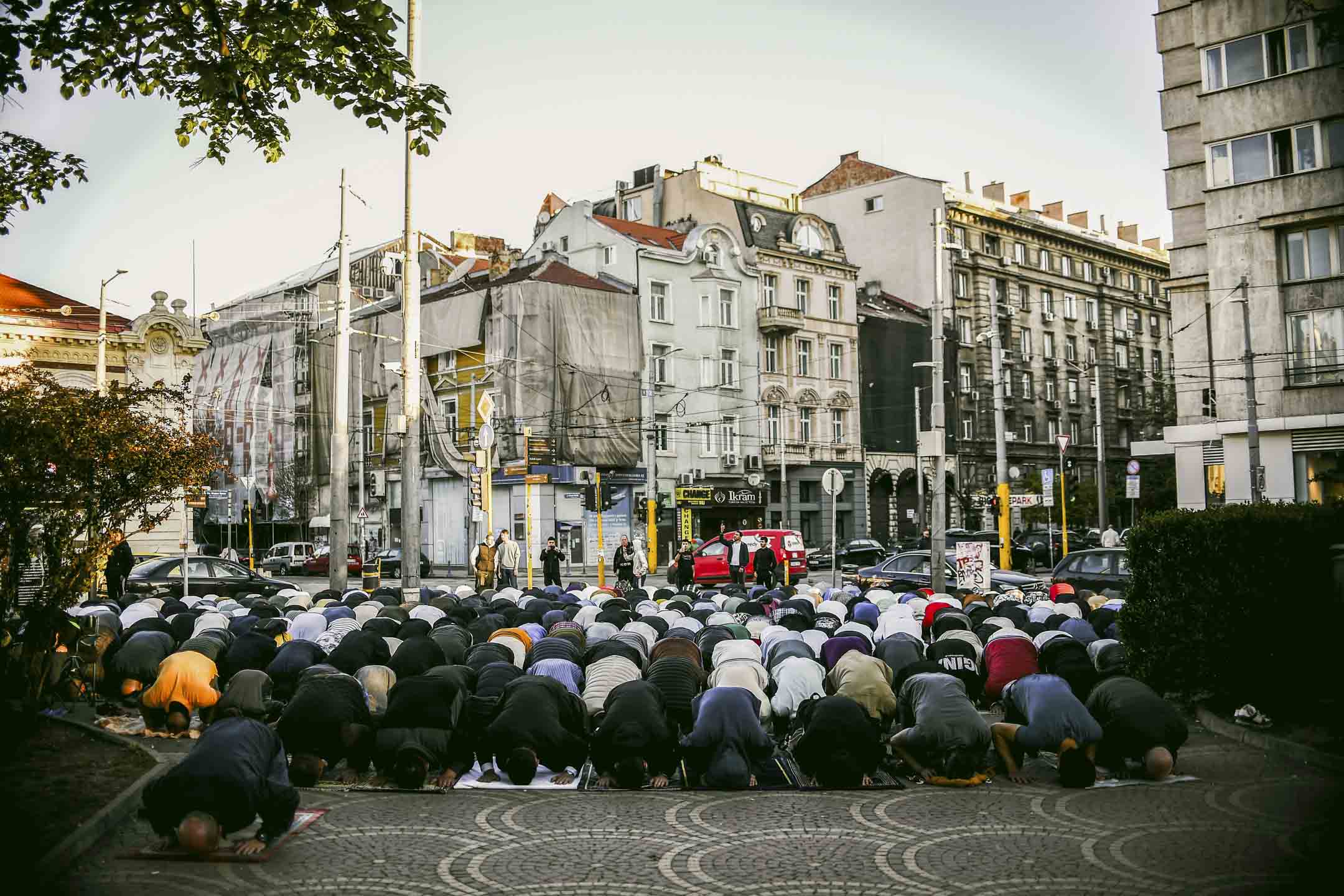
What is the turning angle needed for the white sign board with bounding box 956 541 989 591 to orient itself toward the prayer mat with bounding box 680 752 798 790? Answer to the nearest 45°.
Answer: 0° — it already faces it

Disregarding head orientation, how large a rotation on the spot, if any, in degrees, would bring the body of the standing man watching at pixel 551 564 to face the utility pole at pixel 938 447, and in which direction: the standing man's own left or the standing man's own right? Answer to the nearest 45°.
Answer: approximately 45° to the standing man's own left

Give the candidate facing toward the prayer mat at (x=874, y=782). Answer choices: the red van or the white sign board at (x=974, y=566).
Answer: the white sign board

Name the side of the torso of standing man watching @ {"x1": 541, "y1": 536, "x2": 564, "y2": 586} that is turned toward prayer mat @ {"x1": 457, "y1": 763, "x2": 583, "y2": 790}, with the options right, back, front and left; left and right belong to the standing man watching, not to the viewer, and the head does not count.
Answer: front

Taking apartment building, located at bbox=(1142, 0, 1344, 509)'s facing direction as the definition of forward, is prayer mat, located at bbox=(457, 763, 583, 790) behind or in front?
in front

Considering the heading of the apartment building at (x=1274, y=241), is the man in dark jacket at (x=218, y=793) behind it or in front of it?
in front

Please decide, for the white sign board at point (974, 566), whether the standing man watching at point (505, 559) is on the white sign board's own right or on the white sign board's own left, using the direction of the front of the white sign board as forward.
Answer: on the white sign board's own right

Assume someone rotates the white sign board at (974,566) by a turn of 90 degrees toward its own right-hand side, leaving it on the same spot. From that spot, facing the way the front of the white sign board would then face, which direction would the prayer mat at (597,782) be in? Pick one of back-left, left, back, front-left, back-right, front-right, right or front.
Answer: left

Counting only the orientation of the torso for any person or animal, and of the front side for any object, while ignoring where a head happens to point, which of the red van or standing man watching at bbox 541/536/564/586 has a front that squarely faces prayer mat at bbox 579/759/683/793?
the standing man watching

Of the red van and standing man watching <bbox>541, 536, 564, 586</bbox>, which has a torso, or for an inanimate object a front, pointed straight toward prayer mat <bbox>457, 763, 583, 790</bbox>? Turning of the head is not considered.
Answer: the standing man watching

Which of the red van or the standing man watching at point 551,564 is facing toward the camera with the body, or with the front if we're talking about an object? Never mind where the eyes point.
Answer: the standing man watching

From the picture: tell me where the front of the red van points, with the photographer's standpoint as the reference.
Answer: facing away from the viewer and to the left of the viewer

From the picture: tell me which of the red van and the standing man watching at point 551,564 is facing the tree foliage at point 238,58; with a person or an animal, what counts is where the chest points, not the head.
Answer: the standing man watching

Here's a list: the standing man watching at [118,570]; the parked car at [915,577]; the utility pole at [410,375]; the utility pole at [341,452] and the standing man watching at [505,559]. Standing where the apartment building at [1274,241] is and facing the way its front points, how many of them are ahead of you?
5

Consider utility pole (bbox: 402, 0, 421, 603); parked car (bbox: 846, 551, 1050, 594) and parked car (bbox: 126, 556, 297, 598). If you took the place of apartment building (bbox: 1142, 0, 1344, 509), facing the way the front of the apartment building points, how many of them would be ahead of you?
3

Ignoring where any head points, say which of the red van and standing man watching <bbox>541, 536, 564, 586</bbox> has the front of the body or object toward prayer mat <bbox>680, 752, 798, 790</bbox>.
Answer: the standing man watching

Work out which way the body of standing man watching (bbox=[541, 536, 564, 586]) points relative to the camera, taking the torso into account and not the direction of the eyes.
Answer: toward the camera

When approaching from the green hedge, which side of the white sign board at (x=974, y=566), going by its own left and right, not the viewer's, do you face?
front

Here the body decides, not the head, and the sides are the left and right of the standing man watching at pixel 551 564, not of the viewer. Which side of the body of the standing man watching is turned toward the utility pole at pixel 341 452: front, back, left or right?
right

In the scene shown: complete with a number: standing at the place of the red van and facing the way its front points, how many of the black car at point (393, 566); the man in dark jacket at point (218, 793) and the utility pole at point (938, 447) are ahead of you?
1

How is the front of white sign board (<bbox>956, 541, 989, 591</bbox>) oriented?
toward the camera
